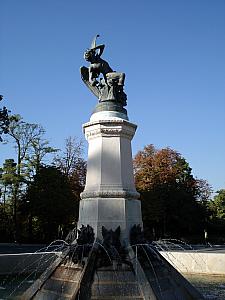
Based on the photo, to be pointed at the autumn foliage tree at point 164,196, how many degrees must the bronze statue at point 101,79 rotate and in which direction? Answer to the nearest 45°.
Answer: approximately 135° to its left

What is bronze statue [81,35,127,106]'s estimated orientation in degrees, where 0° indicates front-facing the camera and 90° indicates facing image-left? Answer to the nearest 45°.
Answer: approximately 315°

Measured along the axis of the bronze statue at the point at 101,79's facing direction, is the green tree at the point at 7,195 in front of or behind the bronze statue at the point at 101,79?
behind

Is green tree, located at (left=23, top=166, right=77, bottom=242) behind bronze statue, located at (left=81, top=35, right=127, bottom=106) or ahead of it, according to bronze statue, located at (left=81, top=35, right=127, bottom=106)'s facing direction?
behind

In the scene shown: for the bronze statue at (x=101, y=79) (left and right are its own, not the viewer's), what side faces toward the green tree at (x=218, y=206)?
left

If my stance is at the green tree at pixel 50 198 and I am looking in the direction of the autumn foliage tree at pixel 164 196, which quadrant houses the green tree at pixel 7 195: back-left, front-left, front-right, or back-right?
back-left

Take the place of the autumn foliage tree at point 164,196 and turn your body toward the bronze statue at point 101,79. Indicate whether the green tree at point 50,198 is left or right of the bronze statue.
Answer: right
